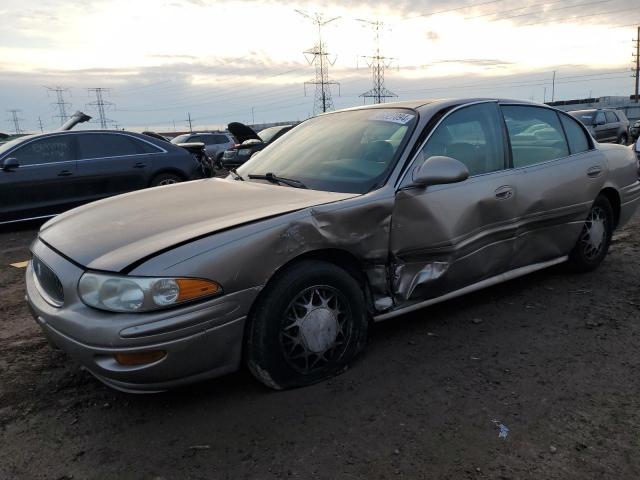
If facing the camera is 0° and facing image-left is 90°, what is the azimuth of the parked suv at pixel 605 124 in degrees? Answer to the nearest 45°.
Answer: approximately 45°

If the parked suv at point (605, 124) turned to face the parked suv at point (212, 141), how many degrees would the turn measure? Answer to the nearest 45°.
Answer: approximately 45° to its right

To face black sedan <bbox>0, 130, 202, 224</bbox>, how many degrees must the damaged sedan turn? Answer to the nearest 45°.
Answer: approximately 90° to its right

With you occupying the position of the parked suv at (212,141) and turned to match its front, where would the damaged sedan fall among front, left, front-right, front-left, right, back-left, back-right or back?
left

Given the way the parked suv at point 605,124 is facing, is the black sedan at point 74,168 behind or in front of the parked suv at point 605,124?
in front

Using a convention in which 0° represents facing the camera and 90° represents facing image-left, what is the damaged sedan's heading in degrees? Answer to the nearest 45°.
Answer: approximately 45°
